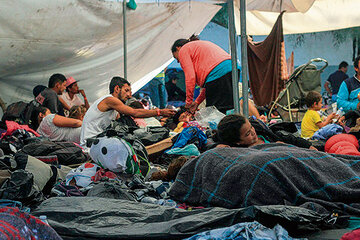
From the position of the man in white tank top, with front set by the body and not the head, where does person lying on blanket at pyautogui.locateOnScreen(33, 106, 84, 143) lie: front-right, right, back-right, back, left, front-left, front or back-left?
back-left

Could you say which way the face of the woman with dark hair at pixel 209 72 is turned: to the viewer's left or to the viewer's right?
to the viewer's left

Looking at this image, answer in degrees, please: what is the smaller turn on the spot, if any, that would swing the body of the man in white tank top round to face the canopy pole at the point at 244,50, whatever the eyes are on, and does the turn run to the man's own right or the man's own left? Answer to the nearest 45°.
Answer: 0° — they already face it

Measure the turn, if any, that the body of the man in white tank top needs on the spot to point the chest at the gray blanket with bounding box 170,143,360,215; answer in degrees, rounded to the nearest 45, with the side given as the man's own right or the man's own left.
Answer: approximately 90° to the man's own right

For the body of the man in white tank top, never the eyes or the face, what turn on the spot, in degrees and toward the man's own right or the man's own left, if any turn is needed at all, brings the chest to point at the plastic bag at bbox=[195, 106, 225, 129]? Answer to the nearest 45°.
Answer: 0° — they already face it

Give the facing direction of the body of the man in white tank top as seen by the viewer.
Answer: to the viewer's right

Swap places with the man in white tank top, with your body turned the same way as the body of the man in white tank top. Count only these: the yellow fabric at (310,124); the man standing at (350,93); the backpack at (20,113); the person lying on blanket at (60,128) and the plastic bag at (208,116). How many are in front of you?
3

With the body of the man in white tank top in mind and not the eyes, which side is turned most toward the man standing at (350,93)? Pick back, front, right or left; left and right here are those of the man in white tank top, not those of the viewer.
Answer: front

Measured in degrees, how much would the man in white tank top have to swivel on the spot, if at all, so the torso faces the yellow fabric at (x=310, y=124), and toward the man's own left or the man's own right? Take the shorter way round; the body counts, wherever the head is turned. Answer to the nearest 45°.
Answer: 0° — they already face it

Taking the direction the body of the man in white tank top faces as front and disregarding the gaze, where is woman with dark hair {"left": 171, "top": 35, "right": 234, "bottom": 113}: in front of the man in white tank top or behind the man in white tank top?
in front

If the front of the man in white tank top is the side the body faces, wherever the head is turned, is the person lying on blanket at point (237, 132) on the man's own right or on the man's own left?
on the man's own right
